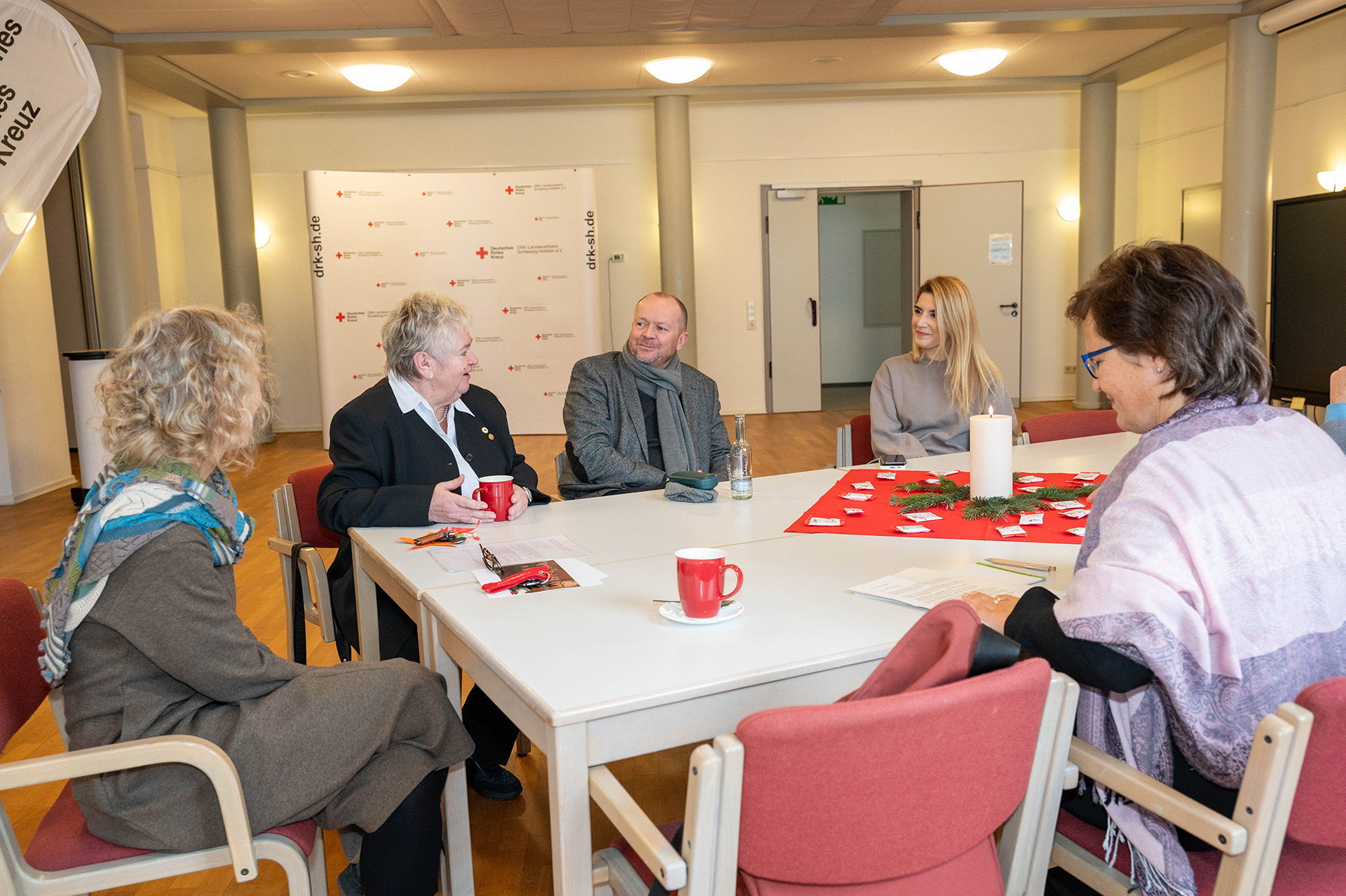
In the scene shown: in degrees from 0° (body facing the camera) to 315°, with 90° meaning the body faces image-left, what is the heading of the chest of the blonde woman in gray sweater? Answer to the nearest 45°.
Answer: approximately 45°

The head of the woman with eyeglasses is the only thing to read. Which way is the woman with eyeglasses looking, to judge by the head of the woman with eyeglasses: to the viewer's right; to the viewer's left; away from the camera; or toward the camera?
to the viewer's left

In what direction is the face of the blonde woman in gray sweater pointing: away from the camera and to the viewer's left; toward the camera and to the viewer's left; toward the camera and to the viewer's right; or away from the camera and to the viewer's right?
toward the camera and to the viewer's left

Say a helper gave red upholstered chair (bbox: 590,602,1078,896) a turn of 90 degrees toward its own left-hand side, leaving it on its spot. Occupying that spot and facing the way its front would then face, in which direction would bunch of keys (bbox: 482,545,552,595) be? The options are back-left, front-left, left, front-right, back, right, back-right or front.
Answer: right

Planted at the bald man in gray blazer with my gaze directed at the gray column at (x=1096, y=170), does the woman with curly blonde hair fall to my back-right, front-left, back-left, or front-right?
back-right

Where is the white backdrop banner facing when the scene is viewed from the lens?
facing the viewer

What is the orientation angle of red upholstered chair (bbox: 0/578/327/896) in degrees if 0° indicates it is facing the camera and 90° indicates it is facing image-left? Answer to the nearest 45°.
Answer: approximately 270°

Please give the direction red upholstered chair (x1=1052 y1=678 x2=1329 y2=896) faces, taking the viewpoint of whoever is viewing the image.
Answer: facing away from the viewer and to the left of the viewer

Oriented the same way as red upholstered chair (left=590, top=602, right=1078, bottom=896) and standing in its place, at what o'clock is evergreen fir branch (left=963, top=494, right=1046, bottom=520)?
The evergreen fir branch is roughly at 2 o'clock from the red upholstered chair.

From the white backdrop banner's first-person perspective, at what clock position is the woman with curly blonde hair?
The woman with curly blonde hair is roughly at 12 o'clock from the white backdrop banner.

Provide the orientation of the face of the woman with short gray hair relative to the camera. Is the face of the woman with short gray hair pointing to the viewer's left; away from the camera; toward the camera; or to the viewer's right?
to the viewer's right

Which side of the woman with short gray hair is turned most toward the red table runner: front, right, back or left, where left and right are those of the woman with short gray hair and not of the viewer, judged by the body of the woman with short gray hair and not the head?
front

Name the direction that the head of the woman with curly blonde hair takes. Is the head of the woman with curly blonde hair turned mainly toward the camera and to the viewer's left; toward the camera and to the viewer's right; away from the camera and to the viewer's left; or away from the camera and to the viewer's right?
away from the camera and to the viewer's right

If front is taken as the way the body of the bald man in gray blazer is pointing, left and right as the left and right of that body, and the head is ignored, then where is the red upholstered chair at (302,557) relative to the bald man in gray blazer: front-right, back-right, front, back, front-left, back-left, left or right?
right

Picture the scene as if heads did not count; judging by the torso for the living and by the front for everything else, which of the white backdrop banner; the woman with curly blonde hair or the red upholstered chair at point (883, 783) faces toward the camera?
the white backdrop banner
